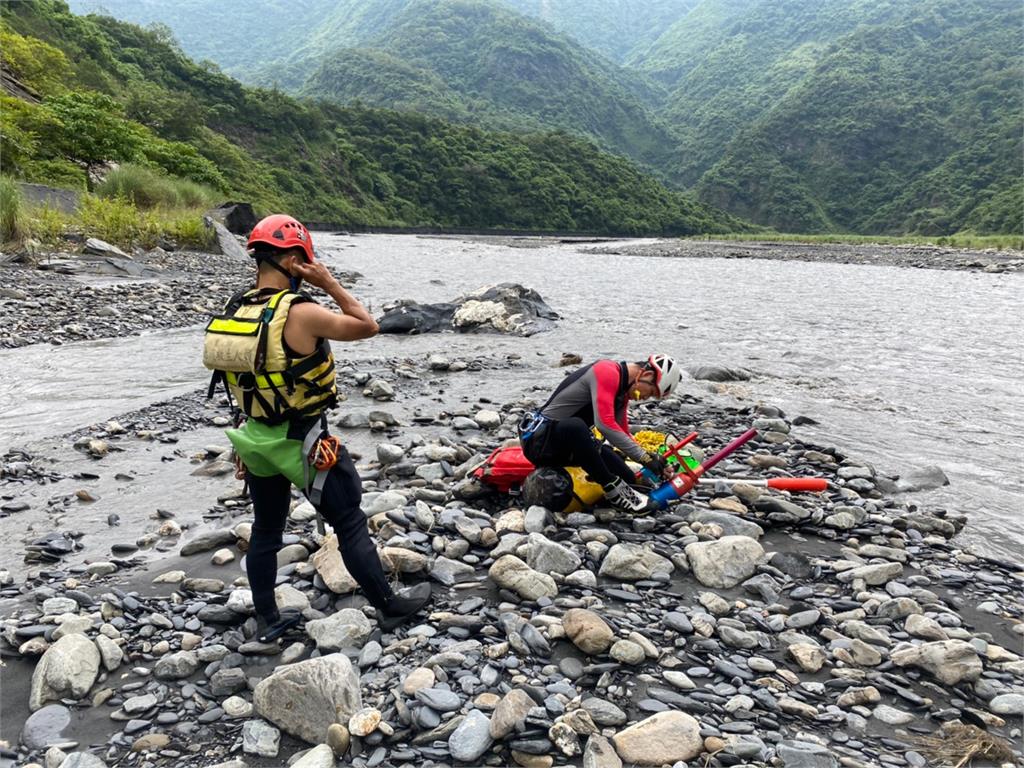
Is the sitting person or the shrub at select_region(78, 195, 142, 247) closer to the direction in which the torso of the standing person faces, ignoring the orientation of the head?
the sitting person

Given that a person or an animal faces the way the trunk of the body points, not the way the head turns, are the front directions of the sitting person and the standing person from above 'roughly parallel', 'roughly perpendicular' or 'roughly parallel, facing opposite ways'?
roughly perpendicular

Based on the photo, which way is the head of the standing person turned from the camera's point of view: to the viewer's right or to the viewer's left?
to the viewer's right

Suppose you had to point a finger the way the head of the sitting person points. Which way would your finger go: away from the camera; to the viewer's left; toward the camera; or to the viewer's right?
to the viewer's right

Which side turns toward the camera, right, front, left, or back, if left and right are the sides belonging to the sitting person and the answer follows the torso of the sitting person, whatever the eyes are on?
right

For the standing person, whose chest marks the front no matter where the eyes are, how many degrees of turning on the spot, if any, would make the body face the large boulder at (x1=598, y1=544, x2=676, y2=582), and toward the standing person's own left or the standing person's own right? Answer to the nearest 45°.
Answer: approximately 45° to the standing person's own right

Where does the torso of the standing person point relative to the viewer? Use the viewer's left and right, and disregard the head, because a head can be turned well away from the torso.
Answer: facing away from the viewer and to the right of the viewer
